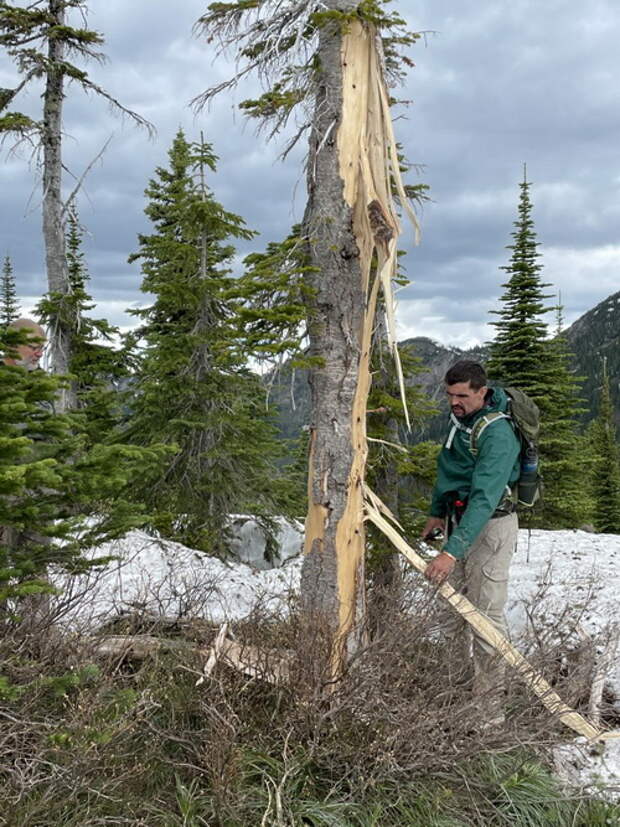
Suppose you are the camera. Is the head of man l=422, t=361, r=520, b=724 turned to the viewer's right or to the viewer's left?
to the viewer's left

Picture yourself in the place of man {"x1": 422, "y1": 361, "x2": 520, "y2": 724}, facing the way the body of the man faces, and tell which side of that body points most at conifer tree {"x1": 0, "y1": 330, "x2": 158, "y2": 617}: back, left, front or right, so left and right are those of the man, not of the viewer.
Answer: front

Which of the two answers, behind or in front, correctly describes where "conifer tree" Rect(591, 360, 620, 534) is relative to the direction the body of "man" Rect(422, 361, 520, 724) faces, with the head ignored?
behind

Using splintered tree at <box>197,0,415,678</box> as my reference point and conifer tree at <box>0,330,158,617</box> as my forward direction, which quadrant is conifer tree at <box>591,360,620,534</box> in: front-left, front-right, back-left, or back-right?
back-right

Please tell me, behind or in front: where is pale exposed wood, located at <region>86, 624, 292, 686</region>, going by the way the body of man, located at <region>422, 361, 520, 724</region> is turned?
in front

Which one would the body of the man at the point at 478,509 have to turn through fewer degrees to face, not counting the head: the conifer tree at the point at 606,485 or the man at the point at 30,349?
the man

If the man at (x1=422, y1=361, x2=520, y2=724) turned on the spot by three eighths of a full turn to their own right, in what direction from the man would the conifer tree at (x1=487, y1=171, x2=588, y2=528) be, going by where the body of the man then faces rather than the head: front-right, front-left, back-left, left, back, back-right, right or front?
front

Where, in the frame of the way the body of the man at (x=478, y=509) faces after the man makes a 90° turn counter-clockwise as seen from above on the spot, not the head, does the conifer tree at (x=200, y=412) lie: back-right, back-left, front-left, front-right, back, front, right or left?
back

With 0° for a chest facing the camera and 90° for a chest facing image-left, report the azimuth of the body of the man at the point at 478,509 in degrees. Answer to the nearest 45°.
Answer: approximately 45°

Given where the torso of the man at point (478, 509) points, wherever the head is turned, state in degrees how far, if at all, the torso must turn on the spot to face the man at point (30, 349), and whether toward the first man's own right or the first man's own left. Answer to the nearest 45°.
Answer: approximately 45° to the first man's own right
